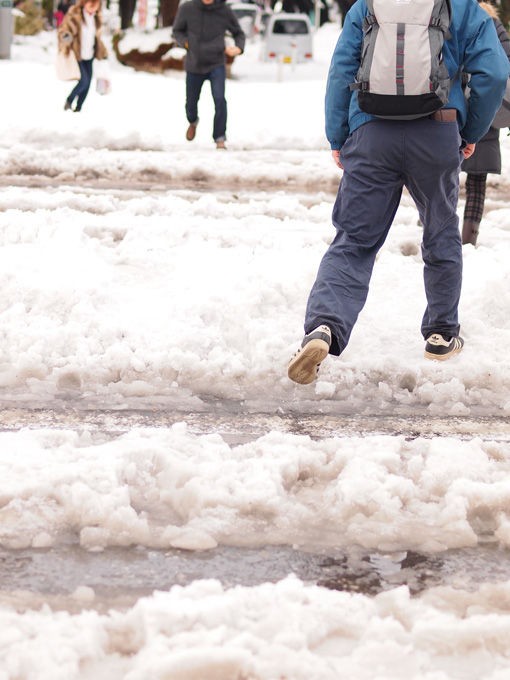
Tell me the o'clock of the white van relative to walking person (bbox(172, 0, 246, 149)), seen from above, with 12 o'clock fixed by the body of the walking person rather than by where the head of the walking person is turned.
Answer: The white van is roughly at 6 o'clock from the walking person.

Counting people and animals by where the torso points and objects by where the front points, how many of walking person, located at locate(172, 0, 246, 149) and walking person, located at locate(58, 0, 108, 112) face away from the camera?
0

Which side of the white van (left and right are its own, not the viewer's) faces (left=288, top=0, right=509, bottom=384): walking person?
back

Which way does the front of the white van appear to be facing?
away from the camera

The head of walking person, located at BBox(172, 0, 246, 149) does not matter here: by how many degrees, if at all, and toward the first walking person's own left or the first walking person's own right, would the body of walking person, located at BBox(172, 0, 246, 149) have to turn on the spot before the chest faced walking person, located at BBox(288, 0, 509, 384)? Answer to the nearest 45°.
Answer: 0° — they already face them

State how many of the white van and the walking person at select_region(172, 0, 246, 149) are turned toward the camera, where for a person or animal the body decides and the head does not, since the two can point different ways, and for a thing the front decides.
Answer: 1

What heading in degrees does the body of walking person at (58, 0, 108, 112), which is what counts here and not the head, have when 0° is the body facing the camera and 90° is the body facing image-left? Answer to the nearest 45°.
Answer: approximately 315°

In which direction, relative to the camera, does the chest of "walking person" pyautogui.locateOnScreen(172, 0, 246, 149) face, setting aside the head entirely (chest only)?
toward the camera

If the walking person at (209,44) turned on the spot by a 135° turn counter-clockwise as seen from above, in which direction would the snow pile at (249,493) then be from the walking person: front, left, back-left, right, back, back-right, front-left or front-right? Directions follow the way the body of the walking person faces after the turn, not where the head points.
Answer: back-right

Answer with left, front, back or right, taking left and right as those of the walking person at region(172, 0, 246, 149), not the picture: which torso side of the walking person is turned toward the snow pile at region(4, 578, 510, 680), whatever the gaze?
front

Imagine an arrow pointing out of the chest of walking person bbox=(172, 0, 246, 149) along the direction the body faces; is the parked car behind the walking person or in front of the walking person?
behind
